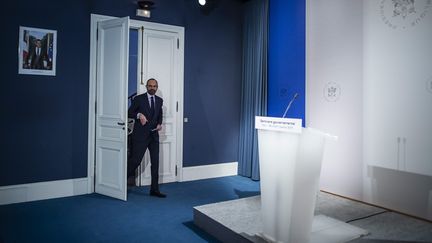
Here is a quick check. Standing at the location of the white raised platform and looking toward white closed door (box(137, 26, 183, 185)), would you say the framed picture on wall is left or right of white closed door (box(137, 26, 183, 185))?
left

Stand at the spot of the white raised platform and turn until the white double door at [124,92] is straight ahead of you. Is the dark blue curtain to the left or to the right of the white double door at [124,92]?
right

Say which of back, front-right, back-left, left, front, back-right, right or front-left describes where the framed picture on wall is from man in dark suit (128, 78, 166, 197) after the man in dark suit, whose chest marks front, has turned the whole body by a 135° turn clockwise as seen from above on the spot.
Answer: front

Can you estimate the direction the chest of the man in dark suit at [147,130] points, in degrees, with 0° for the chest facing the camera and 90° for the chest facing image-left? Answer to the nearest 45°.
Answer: approximately 315°

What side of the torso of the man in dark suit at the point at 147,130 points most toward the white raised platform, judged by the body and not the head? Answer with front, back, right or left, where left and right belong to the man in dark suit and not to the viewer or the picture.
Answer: front

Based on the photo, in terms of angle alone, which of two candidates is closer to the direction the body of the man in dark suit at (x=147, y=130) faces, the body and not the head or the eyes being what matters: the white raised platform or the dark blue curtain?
the white raised platform
